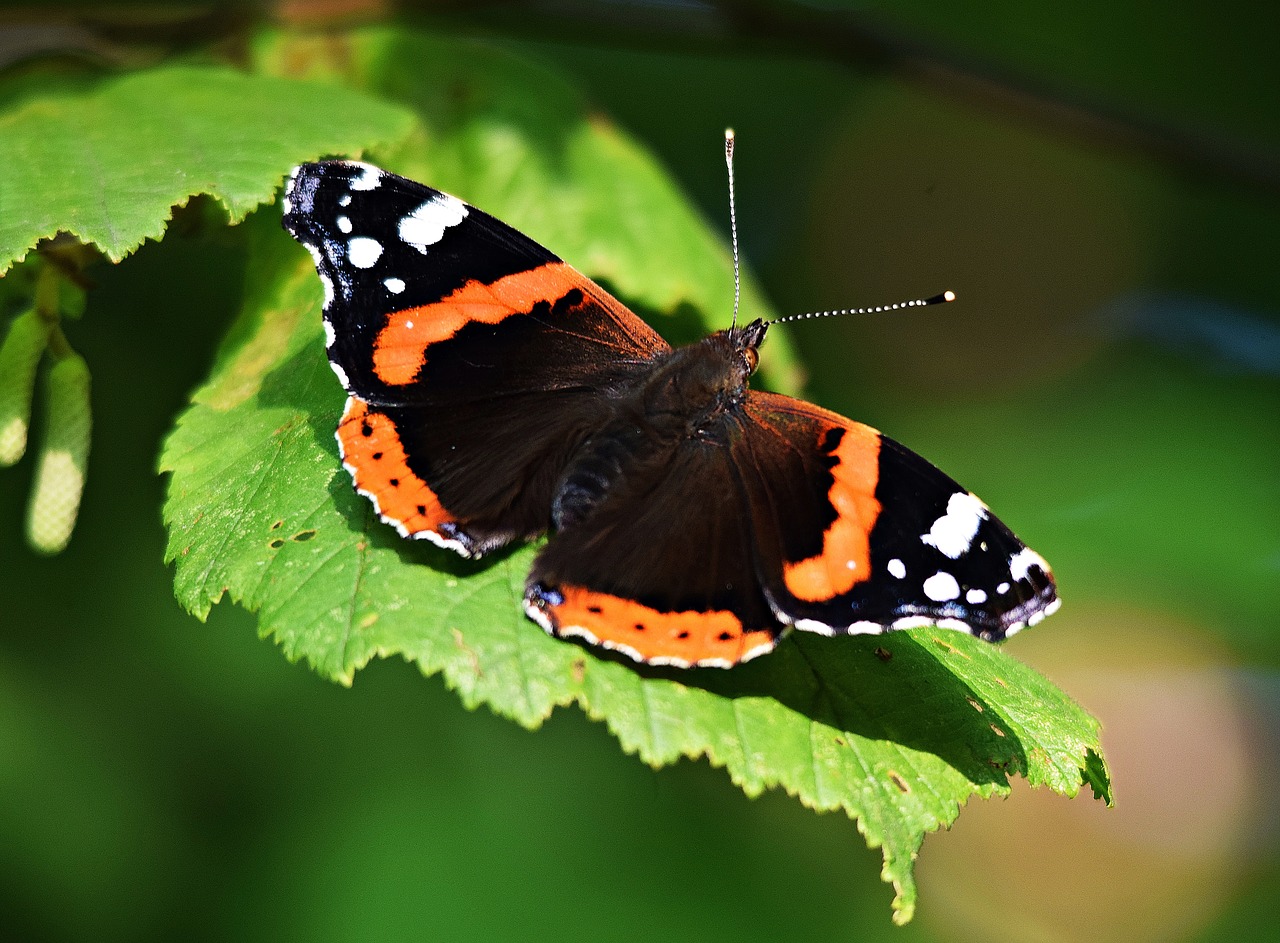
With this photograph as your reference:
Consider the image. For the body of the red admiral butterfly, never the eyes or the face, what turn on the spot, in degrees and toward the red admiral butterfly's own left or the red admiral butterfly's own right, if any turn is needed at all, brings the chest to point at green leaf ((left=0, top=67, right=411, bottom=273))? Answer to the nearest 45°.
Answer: approximately 135° to the red admiral butterfly's own left

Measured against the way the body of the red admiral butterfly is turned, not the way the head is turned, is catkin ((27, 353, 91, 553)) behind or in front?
behind

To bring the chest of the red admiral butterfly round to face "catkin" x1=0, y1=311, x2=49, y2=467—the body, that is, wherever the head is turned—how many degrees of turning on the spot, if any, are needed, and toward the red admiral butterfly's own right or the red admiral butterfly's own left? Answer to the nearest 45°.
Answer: approximately 135° to the red admiral butterfly's own left

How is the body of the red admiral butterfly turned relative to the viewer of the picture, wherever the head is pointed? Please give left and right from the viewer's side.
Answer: facing away from the viewer and to the right of the viewer
